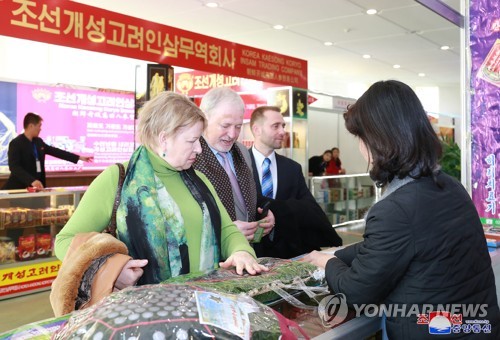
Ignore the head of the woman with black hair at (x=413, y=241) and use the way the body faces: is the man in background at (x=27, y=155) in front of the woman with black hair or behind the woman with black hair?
in front

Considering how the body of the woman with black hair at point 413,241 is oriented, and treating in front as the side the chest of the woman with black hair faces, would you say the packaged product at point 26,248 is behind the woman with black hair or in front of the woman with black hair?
in front

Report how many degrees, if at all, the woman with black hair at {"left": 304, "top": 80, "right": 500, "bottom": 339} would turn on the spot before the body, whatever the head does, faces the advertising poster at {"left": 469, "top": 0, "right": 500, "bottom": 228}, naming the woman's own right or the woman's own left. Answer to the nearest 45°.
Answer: approximately 45° to the woman's own right

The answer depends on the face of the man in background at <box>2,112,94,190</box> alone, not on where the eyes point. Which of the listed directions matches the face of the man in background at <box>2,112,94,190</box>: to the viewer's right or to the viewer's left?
to the viewer's right

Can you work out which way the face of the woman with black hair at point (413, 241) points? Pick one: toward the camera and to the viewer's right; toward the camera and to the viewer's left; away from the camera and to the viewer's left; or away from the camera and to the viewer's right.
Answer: away from the camera and to the viewer's left

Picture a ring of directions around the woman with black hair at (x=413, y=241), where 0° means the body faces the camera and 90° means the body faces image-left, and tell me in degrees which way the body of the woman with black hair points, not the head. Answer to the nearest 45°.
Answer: approximately 135°

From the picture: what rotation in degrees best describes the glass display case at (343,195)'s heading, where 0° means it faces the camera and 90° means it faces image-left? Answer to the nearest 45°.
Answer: approximately 0°

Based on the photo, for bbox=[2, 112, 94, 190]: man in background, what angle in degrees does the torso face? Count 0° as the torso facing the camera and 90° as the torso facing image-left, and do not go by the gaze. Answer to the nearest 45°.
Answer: approximately 315°

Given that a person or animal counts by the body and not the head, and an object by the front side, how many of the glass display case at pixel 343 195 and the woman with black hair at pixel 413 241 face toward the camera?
1
